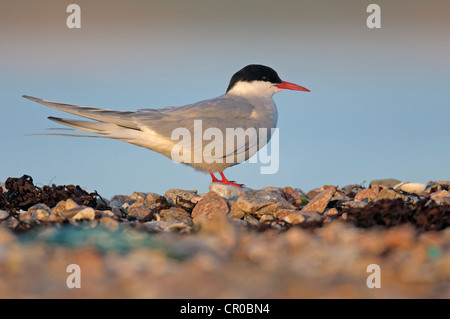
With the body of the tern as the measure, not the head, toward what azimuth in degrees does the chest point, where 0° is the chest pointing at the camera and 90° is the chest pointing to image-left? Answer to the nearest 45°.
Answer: approximately 270°
